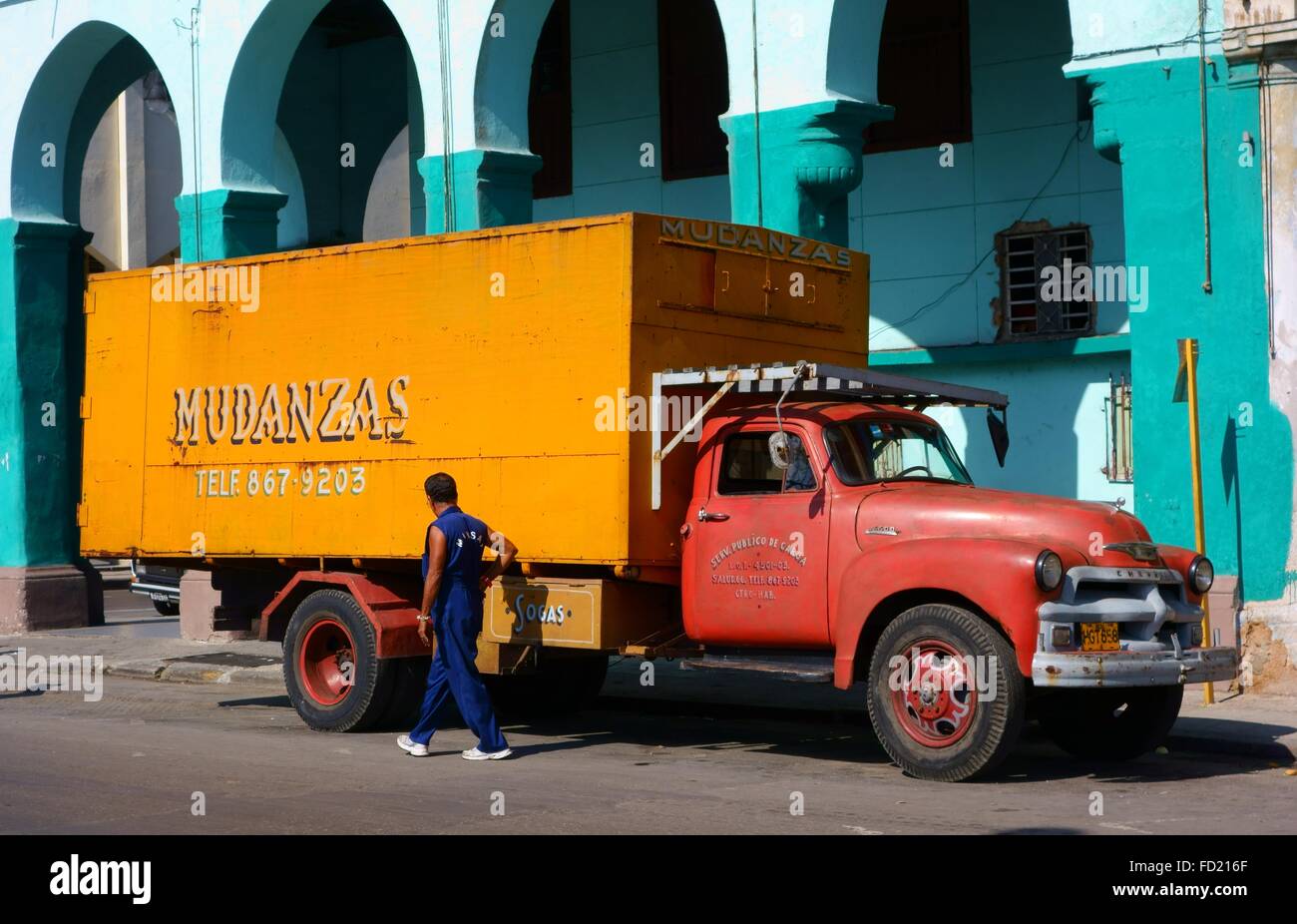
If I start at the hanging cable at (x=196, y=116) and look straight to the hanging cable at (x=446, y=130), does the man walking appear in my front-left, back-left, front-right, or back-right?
front-right

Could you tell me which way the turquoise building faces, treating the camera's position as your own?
facing the viewer and to the left of the viewer

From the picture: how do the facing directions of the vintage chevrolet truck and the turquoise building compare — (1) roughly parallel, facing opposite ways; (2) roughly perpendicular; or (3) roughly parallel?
roughly perpendicular

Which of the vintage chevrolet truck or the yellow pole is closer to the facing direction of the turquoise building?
the vintage chevrolet truck

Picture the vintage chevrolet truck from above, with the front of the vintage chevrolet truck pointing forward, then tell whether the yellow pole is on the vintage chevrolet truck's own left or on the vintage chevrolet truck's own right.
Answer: on the vintage chevrolet truck's own left

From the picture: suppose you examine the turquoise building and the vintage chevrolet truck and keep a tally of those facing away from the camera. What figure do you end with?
0

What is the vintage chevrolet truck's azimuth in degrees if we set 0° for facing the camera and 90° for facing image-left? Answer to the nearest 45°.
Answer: approximately 315°
